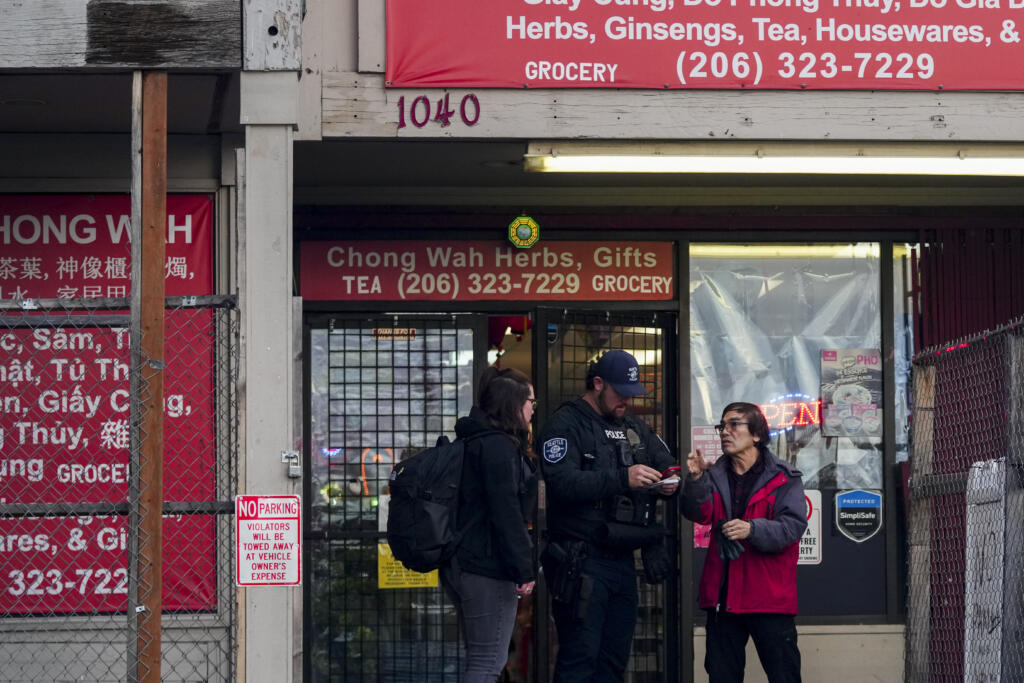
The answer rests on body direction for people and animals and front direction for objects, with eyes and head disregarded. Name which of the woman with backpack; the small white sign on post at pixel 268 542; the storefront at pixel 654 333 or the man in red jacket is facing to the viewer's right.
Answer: the woman with backpack

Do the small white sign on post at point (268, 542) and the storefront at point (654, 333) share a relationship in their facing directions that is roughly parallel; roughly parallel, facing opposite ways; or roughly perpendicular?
roughly parallel

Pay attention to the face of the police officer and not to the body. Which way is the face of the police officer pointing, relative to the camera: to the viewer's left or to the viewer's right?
to the viewer's right

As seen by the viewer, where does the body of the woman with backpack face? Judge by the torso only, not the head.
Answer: to the viewer's right

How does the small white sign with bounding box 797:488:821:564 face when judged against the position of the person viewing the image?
facing the viewer

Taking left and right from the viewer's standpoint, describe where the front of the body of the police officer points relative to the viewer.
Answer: facing the viewer and to the right of the viewer

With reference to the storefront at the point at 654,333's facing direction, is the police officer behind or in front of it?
in front

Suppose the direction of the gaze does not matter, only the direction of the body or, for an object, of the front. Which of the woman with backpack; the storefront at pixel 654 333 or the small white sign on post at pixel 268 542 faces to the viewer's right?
the woman with backpack

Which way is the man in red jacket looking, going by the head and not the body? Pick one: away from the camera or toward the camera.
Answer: toward the camera

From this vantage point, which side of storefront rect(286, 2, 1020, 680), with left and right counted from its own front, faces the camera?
front
